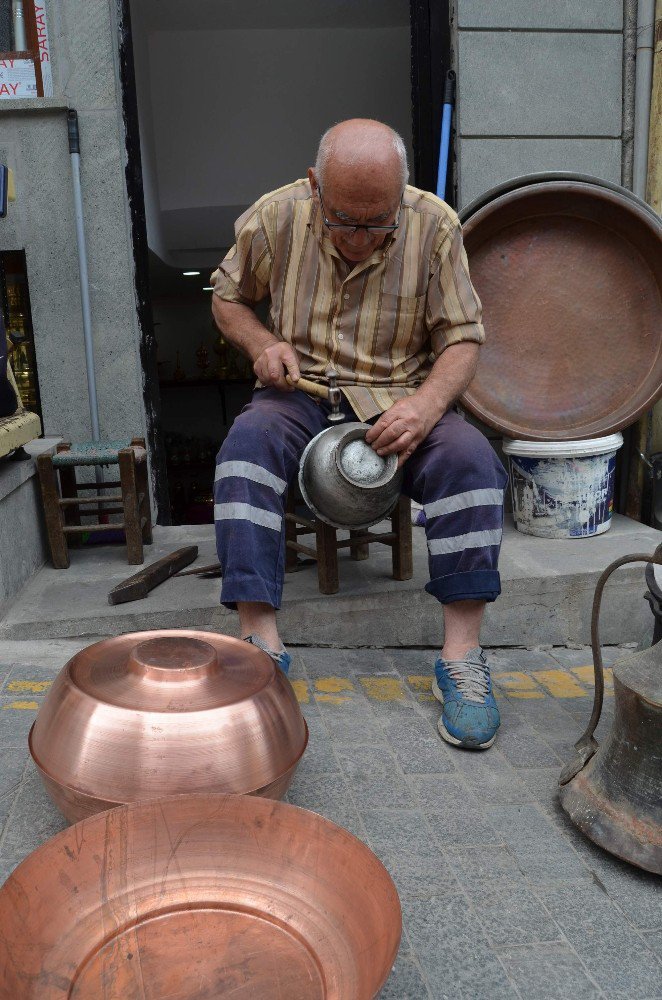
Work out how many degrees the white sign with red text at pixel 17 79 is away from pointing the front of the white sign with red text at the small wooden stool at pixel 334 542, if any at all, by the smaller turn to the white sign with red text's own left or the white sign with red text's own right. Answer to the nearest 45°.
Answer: approximately 45° to the white sign with red text's own left

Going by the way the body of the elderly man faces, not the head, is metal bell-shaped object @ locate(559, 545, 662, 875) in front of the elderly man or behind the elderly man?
in front

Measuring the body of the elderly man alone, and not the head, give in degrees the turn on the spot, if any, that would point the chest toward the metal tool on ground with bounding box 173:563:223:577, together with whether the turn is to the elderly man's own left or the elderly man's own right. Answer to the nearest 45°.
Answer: approximately 135° to the elderly man's own right

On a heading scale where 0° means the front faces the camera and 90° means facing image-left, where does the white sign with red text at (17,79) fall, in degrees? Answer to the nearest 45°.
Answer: approximately 0°

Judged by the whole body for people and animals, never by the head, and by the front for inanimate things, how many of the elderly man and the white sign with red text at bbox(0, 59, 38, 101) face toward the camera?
2

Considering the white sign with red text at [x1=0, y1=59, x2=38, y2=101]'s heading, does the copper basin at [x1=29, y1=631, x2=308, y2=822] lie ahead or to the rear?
ahead

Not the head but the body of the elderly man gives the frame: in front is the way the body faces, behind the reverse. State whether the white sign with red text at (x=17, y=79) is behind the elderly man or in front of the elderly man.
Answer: behind
